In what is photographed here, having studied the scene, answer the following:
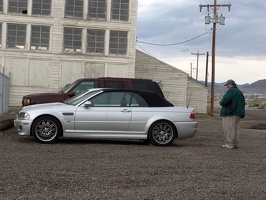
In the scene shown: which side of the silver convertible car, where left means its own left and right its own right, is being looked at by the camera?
left

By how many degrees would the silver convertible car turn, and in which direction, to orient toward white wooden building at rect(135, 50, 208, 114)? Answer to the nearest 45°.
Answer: approximately 90° to its right

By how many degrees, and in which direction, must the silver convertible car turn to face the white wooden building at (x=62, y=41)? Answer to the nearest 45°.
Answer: approximately 90° to its right

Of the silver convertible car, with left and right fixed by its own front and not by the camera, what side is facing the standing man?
back

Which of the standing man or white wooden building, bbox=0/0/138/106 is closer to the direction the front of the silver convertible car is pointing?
the white wooden building
